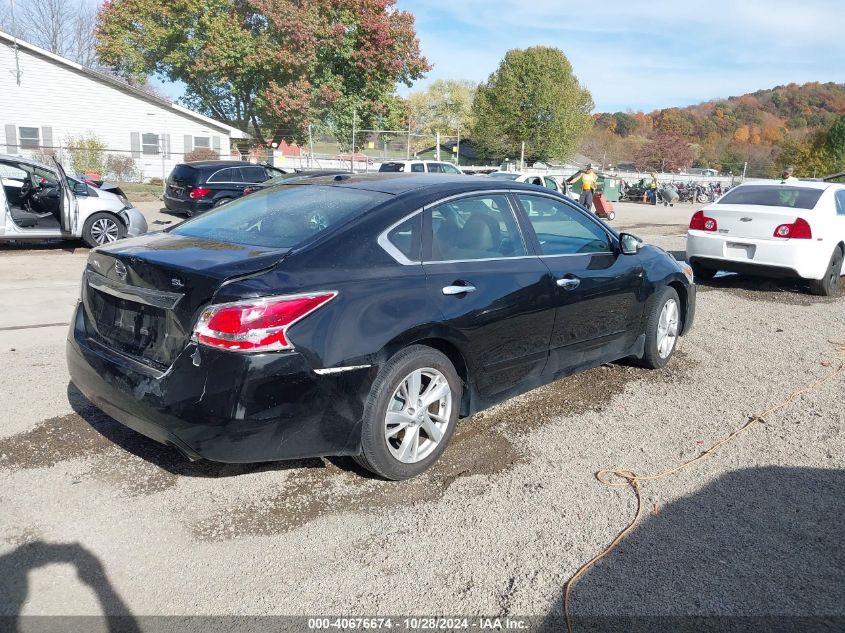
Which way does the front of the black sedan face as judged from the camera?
facing away from the viewer and to the right of the viewer

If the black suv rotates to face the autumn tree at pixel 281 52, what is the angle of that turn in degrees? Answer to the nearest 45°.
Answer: approximately 45° to its left

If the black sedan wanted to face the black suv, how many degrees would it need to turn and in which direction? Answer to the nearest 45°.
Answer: approximately 45° to its left

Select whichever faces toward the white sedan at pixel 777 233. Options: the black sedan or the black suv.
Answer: the black sedan

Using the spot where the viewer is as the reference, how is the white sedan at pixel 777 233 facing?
facing away from the viewer and to the right of the viewer

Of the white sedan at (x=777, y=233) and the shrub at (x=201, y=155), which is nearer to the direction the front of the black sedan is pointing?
the white sedan

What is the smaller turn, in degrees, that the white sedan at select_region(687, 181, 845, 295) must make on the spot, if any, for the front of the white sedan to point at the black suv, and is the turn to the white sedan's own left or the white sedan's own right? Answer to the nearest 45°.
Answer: approximately 135° to the white sedan's own left

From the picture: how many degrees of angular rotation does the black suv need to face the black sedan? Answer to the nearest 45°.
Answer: approximately 135° to its right

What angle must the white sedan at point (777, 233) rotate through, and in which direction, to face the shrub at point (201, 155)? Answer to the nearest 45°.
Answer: approximately 90° to its left

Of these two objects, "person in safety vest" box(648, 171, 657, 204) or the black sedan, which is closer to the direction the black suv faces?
the person in safety vest

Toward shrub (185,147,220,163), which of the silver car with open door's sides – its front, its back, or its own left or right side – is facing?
left
